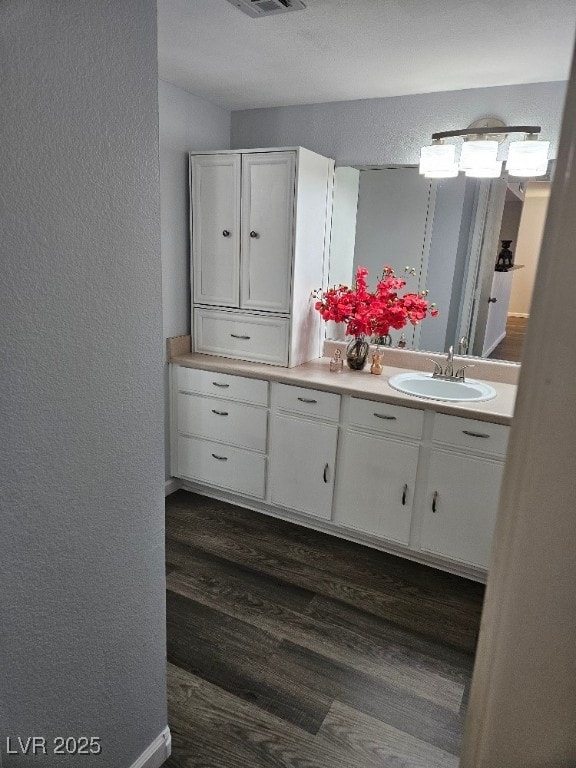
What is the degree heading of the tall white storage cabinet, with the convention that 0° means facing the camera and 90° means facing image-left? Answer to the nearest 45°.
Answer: approximately 45°

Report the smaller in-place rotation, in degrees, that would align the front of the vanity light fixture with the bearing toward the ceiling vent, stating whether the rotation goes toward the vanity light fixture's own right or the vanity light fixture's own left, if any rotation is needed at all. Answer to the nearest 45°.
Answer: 0° — it already faces it

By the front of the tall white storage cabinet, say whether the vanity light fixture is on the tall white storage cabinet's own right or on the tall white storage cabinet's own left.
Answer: on the tall white storage cabinet's own left

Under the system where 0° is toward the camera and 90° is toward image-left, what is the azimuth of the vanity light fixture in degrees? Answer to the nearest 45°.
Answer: approximately 45°

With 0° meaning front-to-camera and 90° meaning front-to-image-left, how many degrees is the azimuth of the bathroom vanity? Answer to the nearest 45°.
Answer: approximately 45°
